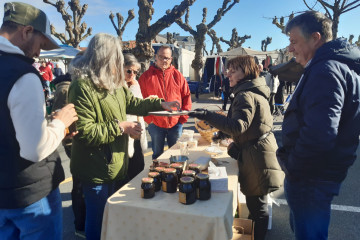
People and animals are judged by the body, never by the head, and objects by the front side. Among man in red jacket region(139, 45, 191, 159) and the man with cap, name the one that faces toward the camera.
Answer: the man in red jacket

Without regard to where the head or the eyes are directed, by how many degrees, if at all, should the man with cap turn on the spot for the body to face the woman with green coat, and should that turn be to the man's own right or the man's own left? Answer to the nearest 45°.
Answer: approximately 45° to the man's own left

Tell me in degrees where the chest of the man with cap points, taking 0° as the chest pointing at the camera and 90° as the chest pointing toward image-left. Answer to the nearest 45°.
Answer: approximately 270°

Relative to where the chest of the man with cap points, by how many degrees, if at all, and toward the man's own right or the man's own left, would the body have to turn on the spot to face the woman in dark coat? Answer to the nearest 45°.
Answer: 0° — they already face them

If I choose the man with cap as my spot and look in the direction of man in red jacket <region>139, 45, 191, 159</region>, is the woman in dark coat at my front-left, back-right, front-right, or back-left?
front-right

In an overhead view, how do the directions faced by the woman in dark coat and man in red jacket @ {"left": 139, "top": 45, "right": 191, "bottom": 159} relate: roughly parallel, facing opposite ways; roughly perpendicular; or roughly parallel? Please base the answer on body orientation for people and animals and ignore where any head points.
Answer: roughly perpendicular

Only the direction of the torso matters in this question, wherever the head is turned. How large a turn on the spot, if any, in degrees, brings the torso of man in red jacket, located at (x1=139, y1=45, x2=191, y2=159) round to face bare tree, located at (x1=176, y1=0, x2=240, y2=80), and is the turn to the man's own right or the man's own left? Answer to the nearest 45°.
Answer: approximately 180°

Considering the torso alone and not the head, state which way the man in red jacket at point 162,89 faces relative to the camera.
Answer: toward the camera

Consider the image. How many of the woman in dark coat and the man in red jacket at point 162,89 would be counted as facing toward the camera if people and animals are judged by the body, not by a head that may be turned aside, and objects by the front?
1

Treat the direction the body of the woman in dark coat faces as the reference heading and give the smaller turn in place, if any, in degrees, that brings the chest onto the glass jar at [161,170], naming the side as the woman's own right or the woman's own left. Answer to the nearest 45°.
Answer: approximately 45° to the woman's own left

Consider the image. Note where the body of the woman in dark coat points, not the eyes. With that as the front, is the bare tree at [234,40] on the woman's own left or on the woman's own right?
on the woman's own right

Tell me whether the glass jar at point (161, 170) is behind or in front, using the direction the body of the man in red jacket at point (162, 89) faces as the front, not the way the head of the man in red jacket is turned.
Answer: in front

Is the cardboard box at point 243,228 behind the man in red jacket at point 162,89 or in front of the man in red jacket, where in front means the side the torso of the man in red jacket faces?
in front

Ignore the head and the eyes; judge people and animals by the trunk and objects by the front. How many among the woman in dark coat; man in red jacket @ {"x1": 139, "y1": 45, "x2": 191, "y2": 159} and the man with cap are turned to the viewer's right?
1

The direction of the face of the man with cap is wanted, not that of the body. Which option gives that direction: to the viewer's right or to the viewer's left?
to the viewer's right

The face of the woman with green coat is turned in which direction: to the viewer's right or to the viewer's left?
to the viewer's right

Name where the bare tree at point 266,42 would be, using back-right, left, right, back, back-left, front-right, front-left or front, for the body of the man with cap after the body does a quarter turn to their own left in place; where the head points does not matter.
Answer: front-right

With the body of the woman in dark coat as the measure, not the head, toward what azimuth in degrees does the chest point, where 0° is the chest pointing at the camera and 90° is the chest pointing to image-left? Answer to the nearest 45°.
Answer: approximately 90°

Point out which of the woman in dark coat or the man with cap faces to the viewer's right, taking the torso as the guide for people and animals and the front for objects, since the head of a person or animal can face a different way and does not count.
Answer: the man with cap
